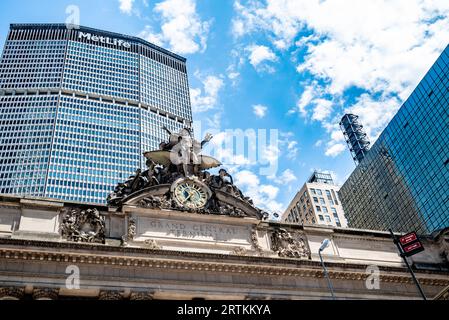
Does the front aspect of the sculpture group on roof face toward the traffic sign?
no

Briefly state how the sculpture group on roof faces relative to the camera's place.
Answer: facing the viewer
